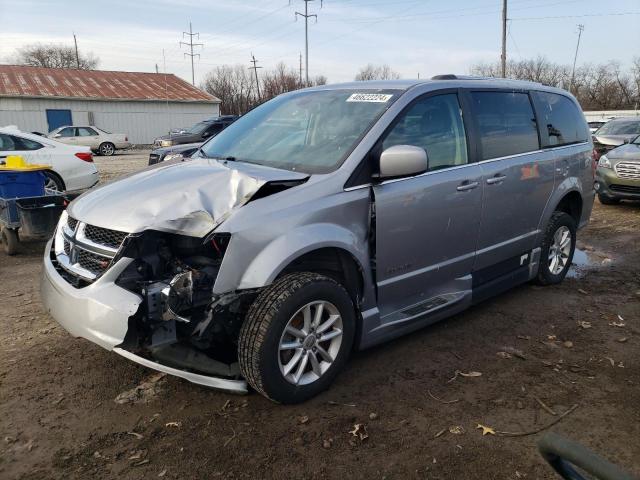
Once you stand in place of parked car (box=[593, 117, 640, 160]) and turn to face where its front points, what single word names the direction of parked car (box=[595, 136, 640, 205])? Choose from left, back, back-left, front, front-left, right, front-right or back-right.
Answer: front-left

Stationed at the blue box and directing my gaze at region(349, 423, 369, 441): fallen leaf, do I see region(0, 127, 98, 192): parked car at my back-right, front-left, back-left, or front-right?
back-left

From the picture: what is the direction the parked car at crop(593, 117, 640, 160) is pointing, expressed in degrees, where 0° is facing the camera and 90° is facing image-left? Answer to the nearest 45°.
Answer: approximately 45°

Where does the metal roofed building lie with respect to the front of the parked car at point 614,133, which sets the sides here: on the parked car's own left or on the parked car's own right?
on the parked car's own right

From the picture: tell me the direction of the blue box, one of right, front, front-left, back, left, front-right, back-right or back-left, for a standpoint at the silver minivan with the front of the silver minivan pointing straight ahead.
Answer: right

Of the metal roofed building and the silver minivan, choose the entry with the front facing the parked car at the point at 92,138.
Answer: the metal roofed building

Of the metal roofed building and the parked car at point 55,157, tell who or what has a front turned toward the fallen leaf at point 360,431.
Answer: the metal roofed building

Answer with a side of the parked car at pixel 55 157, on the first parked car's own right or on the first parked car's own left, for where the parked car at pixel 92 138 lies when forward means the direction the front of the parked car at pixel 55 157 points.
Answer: on the first parked car's own right

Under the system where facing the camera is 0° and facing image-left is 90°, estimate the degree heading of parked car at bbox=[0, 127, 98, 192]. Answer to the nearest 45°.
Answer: approximately 135°

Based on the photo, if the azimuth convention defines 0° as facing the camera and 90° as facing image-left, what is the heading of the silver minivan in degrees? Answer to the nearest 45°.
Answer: approximately 45°
